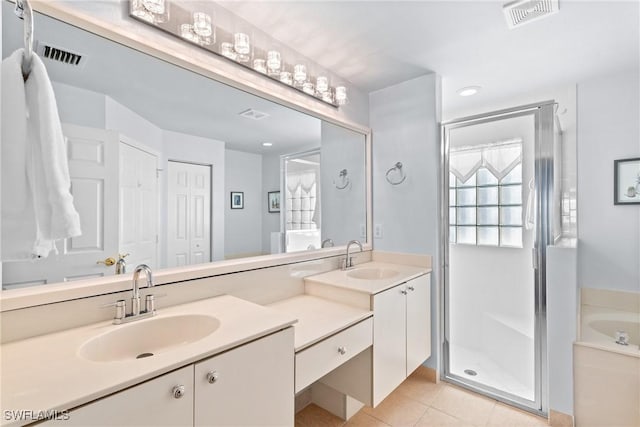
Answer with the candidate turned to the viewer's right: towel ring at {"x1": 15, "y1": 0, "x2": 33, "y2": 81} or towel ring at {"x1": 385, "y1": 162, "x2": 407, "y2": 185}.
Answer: towel ring at {"x1": 15, "y1": 0, "x2": 33, "y2": 81}

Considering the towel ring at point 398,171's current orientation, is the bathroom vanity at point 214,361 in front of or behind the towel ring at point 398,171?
in front

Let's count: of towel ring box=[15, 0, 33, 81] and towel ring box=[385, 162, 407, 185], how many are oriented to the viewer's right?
1

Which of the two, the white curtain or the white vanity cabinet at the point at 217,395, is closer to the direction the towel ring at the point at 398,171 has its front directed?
the white vanity cabinet

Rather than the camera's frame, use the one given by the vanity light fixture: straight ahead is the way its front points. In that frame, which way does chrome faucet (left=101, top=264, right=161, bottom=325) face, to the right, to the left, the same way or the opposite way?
the same way

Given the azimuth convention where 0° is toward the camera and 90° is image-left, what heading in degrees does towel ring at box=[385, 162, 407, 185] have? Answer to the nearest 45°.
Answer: approximately 45°

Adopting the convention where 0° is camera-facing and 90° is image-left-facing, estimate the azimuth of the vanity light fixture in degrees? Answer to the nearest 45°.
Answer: approximately 315°

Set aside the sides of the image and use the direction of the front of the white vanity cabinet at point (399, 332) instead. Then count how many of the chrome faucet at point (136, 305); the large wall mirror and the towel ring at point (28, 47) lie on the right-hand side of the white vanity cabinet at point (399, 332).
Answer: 3

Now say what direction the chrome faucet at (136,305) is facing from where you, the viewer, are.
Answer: facing the viewer and to the right of the viewer

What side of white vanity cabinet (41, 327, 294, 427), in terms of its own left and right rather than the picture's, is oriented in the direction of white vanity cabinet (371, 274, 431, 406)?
left

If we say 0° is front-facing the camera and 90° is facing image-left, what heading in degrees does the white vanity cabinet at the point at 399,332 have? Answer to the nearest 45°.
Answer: approximately 315°

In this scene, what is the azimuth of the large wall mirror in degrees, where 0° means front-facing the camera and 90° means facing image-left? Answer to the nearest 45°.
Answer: approximately 315°

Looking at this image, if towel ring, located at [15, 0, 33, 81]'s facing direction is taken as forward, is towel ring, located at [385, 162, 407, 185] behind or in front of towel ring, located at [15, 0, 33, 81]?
in front

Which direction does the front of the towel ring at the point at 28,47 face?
to the viewer's right

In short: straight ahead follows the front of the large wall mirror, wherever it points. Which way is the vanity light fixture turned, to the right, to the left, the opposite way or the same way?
the same way

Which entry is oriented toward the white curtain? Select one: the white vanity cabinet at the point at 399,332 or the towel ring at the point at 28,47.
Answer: the towel ring
